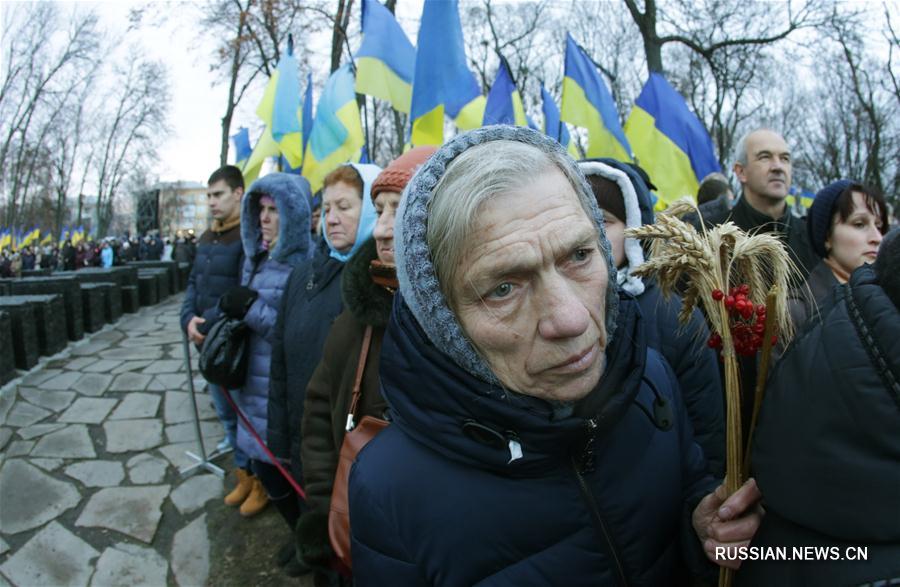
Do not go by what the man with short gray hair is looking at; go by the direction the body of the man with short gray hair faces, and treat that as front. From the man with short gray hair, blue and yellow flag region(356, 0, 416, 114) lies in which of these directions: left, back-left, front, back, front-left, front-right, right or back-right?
back-right

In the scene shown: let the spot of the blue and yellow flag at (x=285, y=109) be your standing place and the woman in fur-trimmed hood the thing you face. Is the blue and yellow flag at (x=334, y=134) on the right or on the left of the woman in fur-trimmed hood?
left
